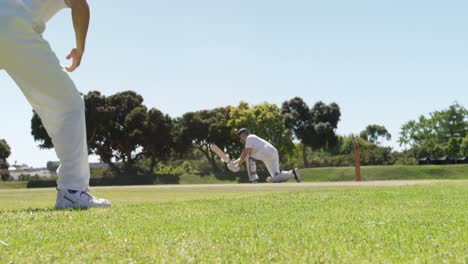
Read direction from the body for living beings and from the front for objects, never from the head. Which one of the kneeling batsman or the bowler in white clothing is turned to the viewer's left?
the kneeling batsman

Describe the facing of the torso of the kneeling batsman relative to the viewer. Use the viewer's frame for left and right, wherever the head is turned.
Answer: facing to the left of the viewer

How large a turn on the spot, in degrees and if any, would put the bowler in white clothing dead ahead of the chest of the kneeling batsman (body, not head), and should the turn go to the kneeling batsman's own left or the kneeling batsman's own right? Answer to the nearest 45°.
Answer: approximately 90° to the kneeling batsman's own left

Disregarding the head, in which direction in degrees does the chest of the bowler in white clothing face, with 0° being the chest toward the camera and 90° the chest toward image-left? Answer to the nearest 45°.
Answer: approximately 270°

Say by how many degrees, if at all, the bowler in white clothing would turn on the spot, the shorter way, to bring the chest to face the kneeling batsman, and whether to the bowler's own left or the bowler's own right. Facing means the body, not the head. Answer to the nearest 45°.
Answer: approximately 45° to the bowler's own left

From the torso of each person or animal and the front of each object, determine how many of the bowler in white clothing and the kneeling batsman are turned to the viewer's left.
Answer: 1

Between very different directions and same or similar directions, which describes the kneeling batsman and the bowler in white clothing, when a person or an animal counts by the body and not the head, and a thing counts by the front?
very different directions
